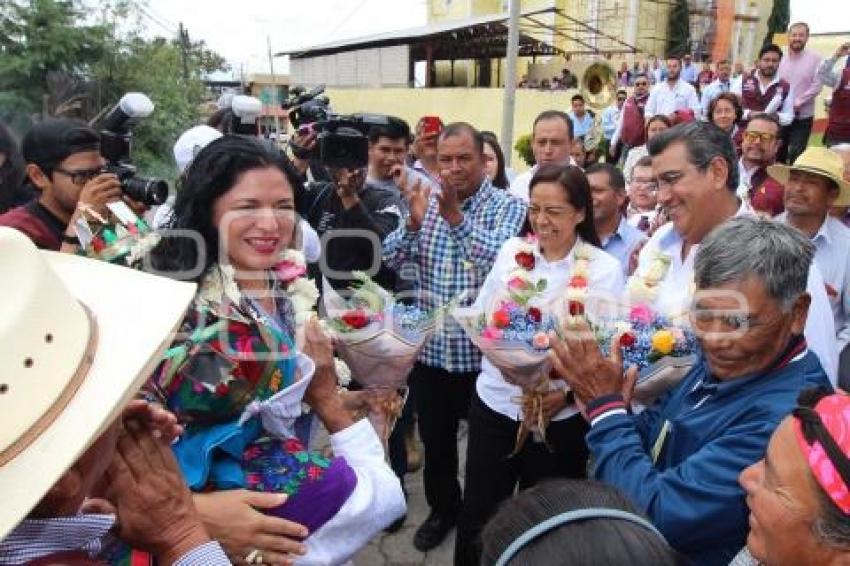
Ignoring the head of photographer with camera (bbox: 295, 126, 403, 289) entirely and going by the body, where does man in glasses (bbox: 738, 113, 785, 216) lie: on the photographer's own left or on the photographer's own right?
on the photographer's own left

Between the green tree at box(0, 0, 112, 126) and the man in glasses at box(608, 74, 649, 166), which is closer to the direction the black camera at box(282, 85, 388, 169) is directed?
the green tree

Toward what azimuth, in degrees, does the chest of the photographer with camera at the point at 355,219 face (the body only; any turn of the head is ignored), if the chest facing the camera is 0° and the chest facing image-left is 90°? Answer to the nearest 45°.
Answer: approximately 0°

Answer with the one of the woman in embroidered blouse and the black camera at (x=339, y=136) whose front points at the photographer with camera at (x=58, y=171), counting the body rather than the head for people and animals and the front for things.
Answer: the black camera

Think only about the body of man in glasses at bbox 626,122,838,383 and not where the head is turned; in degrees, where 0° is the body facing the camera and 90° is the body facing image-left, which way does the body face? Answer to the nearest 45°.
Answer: approximately 45°

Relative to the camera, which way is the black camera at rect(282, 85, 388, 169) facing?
to the viewer's left

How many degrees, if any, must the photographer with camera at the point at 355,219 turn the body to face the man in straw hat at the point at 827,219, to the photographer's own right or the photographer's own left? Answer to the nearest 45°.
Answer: approximately 90° to the photographer's own left

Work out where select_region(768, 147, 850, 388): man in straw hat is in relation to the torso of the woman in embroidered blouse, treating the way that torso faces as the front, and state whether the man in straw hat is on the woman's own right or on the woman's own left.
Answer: on the woman's own left

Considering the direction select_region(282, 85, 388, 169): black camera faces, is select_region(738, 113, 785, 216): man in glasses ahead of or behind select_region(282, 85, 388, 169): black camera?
behind
